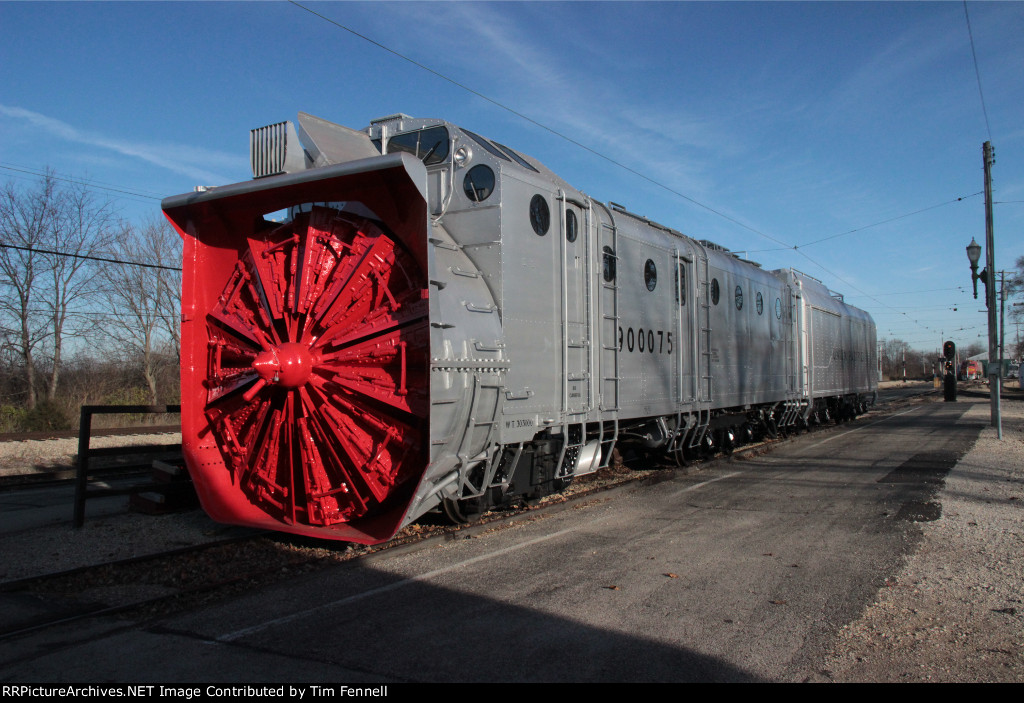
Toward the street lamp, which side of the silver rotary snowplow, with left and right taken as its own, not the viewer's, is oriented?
back

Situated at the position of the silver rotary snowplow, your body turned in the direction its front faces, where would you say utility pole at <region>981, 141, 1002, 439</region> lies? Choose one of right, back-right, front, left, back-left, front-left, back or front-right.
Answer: back

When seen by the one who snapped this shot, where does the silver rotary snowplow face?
facing the viewer and to the left of the viewer
